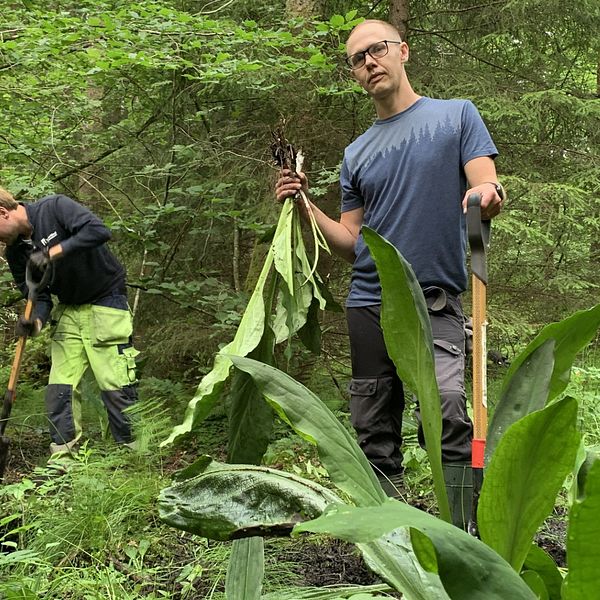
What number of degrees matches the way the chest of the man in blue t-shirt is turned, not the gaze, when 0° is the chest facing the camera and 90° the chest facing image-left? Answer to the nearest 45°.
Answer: approximately 0°
